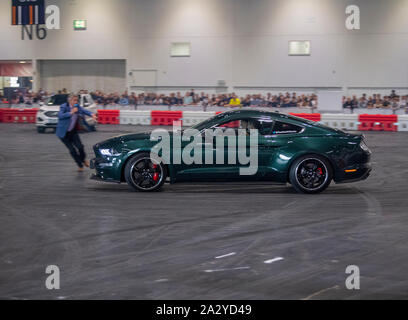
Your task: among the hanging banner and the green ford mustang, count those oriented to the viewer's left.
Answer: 1

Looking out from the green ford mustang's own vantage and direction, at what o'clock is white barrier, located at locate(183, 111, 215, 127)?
The white barrier is roughly at 3 o'clock from the green ford mustang.

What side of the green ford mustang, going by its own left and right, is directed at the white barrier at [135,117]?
right

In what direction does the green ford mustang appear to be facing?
to the viewer's left

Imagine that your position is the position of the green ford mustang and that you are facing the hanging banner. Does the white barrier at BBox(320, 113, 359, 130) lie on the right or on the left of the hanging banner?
right

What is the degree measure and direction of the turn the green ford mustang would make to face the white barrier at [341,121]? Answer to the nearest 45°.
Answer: approximately 90° to its right

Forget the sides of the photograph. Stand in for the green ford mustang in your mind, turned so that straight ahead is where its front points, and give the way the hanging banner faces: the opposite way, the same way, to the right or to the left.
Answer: to the left

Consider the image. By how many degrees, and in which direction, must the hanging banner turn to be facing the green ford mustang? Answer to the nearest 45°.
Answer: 0° — it already faces it

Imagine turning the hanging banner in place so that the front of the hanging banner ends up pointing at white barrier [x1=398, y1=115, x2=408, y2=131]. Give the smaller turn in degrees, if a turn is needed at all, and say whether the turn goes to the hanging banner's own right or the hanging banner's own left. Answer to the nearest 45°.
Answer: approximately 45° to the hanging banner's own left
